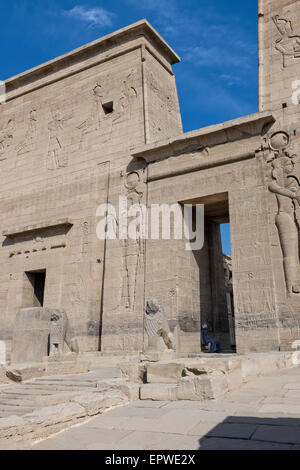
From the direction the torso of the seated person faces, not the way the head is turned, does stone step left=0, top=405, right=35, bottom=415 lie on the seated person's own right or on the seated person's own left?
on the seated person's own right

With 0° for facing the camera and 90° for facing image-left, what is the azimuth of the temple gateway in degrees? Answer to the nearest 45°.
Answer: approximately 45°

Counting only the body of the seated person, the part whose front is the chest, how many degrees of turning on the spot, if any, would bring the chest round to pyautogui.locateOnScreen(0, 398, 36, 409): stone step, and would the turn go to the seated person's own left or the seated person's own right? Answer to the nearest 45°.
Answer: approximately 90° to the seated person's own right
